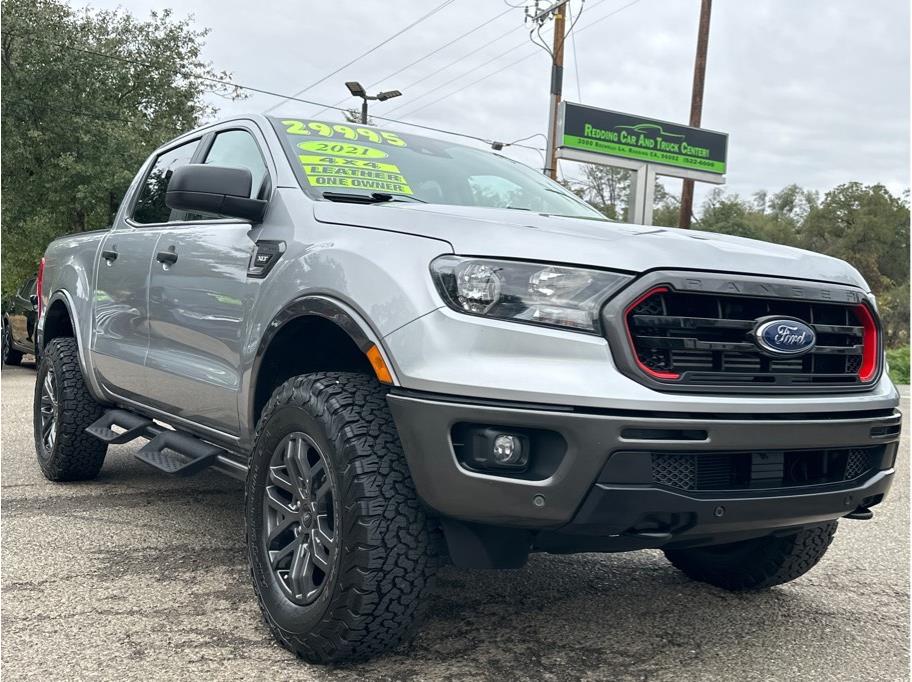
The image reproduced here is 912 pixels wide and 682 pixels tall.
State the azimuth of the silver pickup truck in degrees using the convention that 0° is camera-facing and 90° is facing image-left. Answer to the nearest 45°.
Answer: approximately 315°

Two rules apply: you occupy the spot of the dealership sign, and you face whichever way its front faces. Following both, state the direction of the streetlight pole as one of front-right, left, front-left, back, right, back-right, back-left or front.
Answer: back-right

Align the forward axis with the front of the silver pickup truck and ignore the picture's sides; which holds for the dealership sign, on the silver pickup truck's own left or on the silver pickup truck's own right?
on the silver pickup truck's own left

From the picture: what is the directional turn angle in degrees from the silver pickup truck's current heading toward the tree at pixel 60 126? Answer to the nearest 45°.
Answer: approximately 180°

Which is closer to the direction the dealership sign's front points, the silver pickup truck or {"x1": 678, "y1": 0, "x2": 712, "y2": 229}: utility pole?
the silver pickup truck

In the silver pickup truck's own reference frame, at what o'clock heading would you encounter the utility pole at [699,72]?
The utility pole is roughly at 8 o'clock from the silver pickup truck.

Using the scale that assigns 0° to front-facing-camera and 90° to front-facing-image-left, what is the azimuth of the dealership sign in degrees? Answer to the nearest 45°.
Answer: approximately 315°

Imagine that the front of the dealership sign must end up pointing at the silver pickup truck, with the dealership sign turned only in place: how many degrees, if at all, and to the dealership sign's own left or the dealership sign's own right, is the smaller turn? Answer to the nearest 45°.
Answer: approximately 45° to the dealership sign's own right

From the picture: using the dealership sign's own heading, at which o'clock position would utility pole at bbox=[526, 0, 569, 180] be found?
The utility pole is roughly at 4 o'clock from the dealership sign.

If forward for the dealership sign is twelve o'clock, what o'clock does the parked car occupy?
The parked car is roughly at 3 o'clock from the dealership sign.
